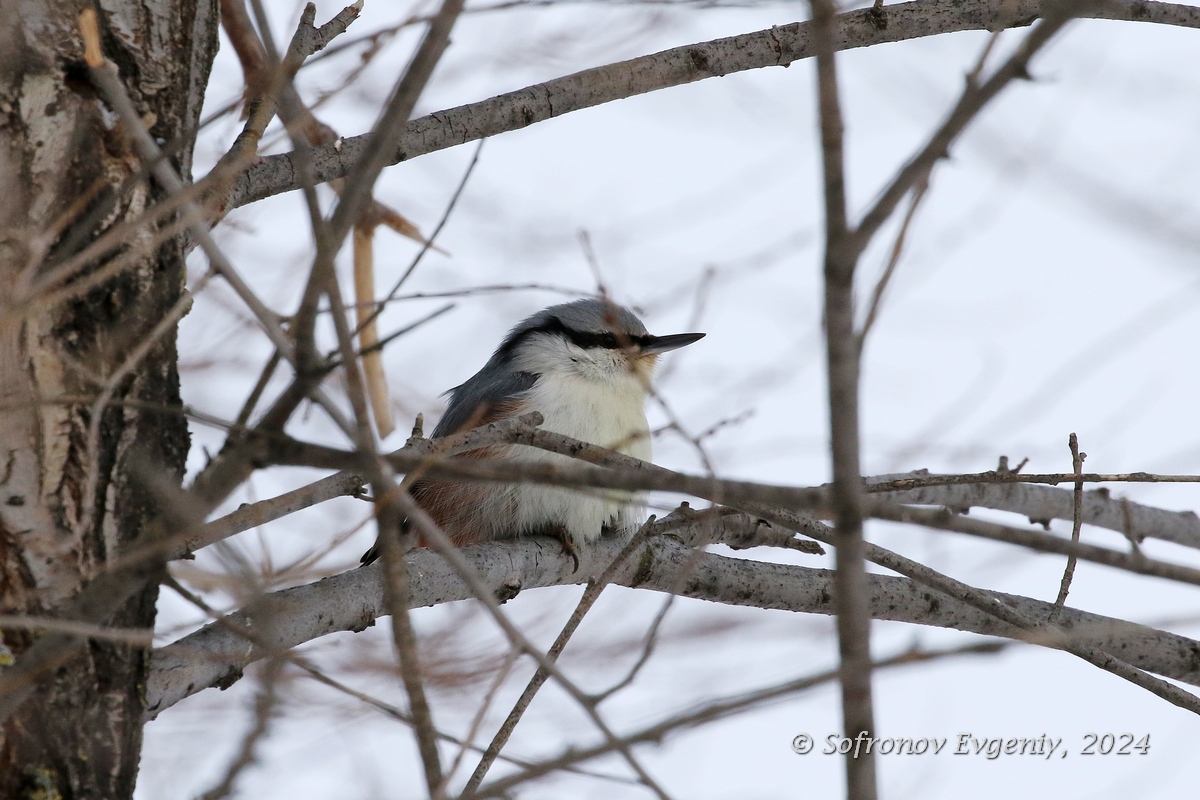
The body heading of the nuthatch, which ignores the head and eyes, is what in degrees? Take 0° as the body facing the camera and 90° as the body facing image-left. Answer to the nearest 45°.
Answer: approximately 270°

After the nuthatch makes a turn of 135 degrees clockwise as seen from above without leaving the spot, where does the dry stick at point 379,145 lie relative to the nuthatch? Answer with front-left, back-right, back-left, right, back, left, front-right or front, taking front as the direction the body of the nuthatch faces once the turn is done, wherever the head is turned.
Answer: front-left

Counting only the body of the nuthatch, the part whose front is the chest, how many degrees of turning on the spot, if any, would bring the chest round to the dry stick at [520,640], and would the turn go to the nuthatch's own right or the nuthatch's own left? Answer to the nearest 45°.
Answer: approximately 90° to the nuthatch's own right

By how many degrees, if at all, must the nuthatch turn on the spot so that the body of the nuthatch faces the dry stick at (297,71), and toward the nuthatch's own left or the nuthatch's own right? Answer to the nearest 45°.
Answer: approximately 90° to the nuthatch's own right

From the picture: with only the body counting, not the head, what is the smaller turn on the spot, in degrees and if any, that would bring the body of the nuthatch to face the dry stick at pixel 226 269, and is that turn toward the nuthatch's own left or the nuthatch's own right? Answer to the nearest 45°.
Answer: approximately 90° to the nuthatch's own right

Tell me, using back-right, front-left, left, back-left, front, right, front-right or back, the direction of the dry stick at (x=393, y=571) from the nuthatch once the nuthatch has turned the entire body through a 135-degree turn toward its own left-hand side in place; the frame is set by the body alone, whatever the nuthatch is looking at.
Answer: back-left

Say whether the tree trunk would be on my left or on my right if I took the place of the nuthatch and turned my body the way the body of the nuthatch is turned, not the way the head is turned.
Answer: on my right
